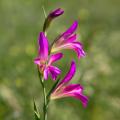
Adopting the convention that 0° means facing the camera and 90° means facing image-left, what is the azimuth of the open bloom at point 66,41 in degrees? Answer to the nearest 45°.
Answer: approximately 270°
